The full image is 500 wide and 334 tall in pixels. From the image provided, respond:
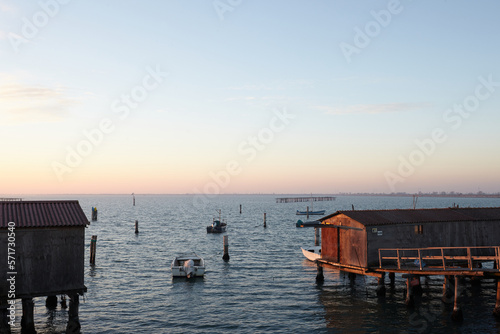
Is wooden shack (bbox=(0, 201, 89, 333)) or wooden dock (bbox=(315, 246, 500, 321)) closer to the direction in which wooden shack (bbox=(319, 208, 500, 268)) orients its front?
the wooden shack

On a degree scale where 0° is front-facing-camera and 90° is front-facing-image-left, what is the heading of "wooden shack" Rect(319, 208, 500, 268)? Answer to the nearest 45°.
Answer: approximately 45°

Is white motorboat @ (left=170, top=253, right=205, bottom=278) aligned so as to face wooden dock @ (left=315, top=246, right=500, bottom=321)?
no

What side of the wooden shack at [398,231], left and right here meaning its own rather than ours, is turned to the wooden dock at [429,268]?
left

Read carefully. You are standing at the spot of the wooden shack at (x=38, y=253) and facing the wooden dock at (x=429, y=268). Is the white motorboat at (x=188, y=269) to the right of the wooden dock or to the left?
left

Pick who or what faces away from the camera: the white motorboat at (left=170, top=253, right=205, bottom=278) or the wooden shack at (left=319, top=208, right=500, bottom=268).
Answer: the white motorboat

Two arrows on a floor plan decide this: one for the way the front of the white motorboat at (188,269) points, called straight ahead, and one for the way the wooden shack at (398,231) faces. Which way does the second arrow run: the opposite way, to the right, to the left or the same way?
to the left

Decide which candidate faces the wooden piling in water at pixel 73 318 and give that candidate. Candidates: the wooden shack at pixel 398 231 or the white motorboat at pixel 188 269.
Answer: the wooden shack

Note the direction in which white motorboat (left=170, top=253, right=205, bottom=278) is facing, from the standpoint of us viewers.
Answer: facing away from the viewer

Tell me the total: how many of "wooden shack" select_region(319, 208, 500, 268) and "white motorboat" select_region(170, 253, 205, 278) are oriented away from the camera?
1

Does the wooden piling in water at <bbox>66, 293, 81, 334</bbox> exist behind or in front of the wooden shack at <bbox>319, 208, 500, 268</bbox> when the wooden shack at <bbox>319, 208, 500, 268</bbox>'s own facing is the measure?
in front

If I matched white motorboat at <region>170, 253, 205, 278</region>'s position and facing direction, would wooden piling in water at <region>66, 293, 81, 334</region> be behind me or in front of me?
behind

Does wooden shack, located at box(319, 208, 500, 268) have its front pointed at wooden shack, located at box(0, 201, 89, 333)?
yes

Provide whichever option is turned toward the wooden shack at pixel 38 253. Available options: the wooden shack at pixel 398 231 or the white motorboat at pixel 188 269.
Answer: the wooden shack at pixel 398 231
